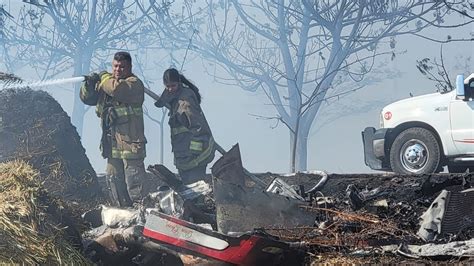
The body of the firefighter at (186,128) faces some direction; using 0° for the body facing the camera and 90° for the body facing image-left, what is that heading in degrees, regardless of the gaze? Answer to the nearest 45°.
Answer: approximately 45°

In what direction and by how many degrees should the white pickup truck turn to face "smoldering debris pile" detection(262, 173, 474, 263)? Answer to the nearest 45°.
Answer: approximately 90° to its left

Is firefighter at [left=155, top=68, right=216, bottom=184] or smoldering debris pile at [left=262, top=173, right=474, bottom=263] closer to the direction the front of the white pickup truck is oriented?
the firefighter

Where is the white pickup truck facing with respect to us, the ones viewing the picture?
facing to the left of the viewer

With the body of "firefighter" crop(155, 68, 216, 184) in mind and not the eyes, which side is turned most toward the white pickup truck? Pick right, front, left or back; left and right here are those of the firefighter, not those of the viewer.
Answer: back

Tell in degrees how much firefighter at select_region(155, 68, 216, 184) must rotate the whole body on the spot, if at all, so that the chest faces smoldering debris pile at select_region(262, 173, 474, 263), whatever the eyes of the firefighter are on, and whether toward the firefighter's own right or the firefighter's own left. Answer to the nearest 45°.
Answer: approximately 90° to the firefighter's own left

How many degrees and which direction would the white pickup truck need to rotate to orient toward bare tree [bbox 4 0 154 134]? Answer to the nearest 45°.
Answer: approximately 45° to its right

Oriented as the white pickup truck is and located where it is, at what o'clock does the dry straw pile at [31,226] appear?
The dry straw pile is roughly at 10 o'clock from the white pickup truck.
